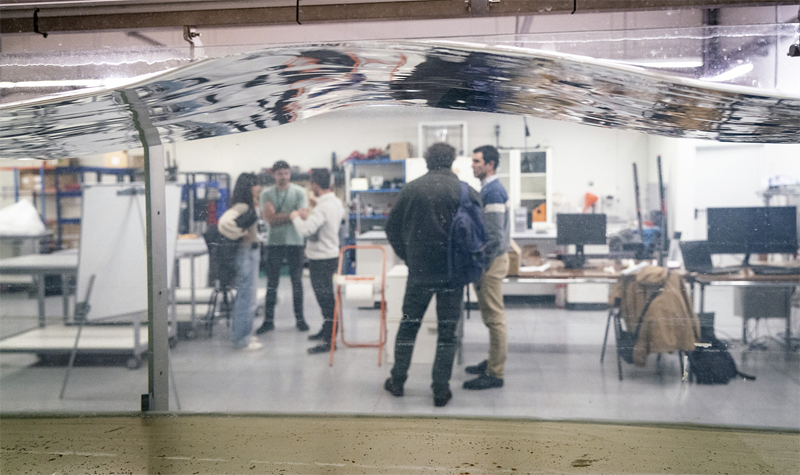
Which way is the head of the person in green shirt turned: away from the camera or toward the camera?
toward the camera

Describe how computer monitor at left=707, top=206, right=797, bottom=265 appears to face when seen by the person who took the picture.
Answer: facing the viewer

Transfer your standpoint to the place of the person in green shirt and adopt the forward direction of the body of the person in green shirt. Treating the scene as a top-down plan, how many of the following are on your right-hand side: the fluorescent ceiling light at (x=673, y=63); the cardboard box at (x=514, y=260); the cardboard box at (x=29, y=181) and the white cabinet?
1

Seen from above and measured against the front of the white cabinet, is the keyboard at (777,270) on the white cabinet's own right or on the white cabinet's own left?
on the white cabinet's own left

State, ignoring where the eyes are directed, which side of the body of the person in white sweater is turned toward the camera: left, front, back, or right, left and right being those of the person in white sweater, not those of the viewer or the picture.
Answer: left

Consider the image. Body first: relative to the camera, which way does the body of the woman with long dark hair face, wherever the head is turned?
to the viewer's right

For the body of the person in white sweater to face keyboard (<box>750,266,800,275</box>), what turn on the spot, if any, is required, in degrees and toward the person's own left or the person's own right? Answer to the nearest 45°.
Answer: approximately 180°

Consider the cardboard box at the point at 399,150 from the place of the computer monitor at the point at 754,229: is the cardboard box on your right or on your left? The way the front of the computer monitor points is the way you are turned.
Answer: on your right

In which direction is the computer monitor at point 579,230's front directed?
toward the camera

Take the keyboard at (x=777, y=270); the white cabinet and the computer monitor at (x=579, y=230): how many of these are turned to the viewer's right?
0

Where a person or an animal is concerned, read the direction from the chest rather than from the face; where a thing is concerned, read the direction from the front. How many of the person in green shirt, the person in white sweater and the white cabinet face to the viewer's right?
0

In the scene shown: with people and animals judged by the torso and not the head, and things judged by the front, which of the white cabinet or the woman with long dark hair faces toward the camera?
the white cabinet

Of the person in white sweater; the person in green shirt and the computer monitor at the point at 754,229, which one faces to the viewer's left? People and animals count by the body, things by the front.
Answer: the person in white sweater
